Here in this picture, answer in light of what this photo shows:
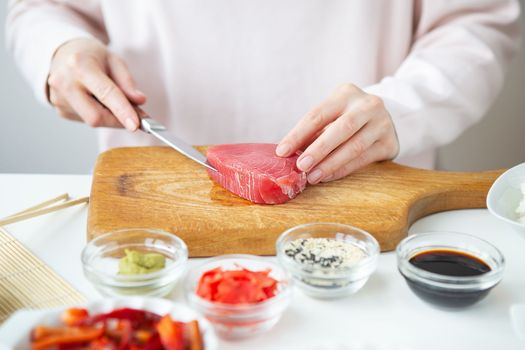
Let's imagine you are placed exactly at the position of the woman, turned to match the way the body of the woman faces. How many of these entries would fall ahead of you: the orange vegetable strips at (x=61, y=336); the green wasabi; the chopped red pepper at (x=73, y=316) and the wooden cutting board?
4

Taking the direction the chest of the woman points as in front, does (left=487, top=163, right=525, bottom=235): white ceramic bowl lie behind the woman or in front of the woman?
in front

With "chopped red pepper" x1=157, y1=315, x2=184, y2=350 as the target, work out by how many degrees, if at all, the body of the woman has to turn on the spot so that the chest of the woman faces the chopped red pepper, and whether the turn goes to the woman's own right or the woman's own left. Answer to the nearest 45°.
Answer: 0° — they already face it

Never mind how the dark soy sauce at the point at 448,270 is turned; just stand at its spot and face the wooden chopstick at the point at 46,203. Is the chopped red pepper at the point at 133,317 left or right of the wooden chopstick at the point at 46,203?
left

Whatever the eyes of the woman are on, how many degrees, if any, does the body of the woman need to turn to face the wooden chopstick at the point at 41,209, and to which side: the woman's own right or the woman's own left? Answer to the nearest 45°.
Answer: approximately 45° to the woman's own right

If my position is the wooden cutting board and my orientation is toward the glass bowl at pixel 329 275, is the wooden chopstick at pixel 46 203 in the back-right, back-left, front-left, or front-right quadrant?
back-right

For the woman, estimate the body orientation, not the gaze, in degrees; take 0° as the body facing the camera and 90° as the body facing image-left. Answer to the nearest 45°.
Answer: approximately 0°

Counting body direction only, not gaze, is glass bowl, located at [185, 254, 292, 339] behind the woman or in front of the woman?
in front

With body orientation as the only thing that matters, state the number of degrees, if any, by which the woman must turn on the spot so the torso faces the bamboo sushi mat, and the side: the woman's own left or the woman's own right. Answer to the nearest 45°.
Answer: approximately 45° to the woman's own right

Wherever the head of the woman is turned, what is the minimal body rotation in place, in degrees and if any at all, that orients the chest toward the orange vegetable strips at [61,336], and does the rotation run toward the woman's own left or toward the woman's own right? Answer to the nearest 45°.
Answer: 0° — they already face it

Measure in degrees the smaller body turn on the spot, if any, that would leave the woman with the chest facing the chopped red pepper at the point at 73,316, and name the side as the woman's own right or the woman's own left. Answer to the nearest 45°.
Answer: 0° — they already face it
